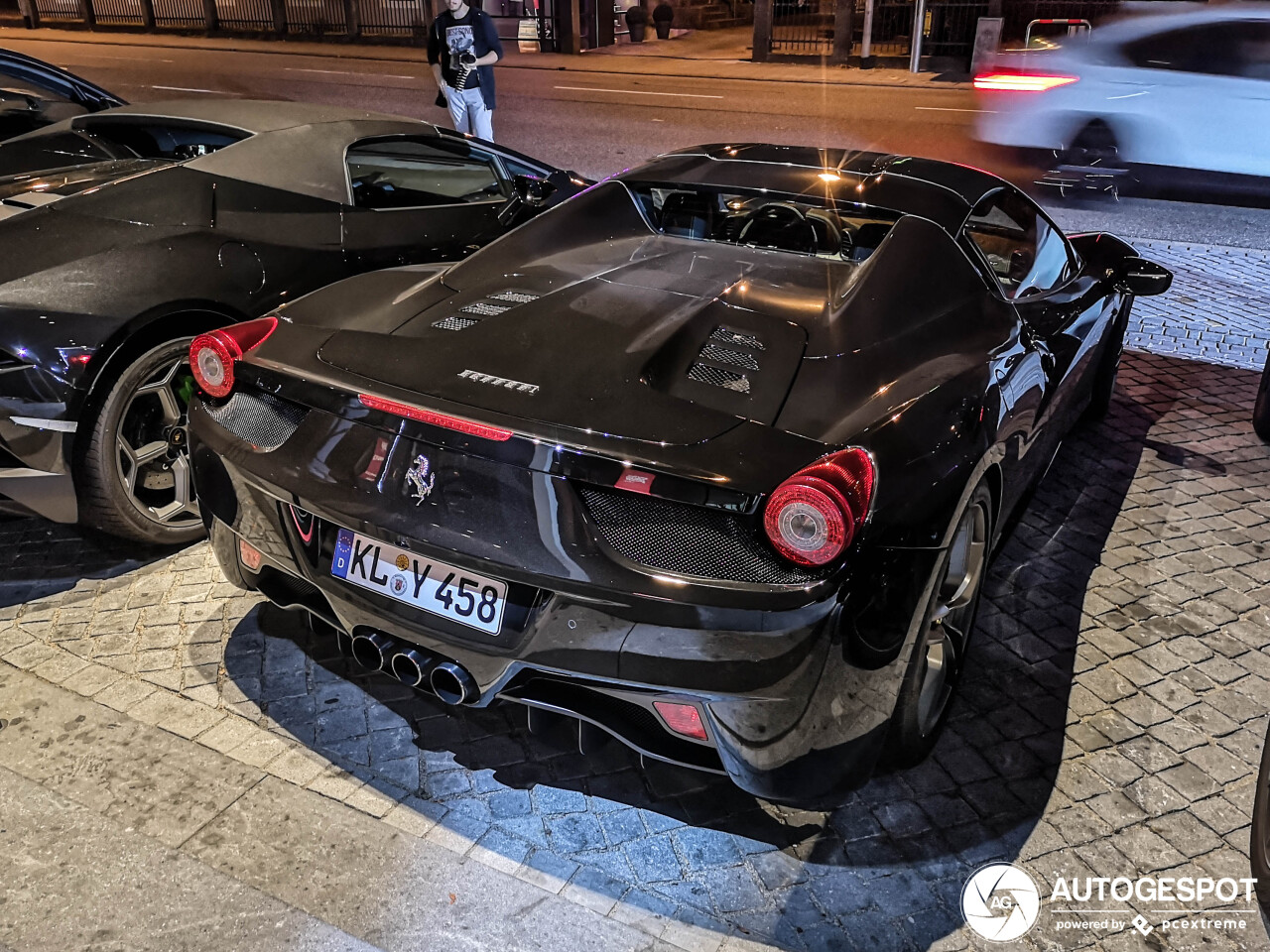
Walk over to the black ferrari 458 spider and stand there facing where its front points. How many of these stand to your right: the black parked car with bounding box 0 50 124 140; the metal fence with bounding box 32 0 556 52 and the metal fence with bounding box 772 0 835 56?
0

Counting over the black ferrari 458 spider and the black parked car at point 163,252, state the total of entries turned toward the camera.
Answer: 0

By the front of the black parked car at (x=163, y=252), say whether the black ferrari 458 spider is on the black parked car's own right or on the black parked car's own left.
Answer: on the black parked car's own right

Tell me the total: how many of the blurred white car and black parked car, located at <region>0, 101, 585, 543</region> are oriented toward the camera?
0

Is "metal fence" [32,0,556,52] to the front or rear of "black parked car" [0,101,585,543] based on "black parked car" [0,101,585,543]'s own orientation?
to the front

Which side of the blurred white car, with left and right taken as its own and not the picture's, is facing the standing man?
back

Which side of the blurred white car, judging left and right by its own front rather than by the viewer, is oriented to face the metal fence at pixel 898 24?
left

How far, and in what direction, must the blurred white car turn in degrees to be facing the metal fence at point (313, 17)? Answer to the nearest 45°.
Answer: approximately 135° to its left

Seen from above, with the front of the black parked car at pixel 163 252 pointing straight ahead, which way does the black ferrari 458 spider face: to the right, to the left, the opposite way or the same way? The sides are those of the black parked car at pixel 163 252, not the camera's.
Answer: the same way

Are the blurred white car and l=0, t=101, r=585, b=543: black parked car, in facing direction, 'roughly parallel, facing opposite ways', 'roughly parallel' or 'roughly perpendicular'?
roughly perpendicular

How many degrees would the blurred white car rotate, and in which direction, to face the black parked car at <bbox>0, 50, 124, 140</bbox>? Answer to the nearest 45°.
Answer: approximately 135° to its right

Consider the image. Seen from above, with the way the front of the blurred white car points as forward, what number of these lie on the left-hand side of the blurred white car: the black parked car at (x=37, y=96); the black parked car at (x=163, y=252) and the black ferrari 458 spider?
0

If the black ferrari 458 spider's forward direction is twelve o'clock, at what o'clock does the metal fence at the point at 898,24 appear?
The metal fence is roughly at 11 o'clock from the black ferrari 458 spider.

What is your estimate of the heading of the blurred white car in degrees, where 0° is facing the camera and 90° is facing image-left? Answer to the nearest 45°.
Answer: approximately 270°

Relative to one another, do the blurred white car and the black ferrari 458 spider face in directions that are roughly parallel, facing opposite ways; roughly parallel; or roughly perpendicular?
roughly perpendicular

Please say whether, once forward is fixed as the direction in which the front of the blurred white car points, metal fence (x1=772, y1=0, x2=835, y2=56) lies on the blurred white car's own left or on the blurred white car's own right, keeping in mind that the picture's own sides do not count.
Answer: on the blurred white car's own left

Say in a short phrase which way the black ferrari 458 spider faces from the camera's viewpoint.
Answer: facing away from the viewer and to the right of the viewer

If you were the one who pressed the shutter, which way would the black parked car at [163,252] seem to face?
facing away from the viewer and to the right of the viewer

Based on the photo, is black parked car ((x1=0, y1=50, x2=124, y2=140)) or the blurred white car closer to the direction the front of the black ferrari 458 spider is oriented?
the blurred white car

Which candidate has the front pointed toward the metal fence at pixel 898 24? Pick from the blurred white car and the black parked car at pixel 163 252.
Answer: the black parked car

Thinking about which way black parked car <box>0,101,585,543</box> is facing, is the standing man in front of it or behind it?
in front

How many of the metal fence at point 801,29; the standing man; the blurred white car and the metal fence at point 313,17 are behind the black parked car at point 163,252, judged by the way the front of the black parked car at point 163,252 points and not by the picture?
0

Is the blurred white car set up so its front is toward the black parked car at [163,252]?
no

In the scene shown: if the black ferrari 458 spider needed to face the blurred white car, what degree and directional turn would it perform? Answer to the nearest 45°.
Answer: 0° — it already faces it
